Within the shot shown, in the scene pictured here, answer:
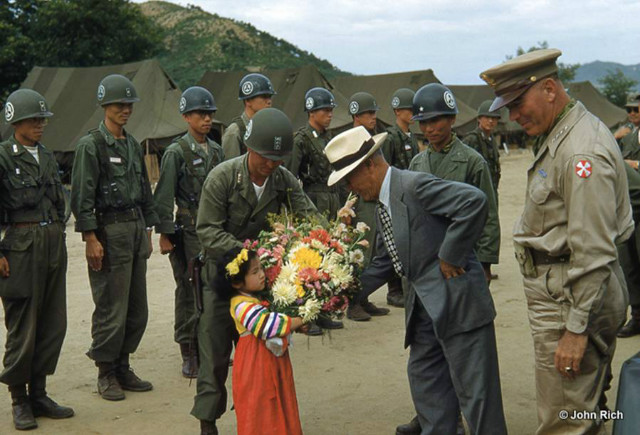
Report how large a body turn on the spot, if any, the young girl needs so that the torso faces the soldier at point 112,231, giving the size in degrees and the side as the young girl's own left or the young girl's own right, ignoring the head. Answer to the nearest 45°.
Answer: approximately 135° to the young girl's own left

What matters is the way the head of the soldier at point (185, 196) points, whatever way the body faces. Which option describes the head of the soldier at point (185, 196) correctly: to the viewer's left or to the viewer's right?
to the viewer's right

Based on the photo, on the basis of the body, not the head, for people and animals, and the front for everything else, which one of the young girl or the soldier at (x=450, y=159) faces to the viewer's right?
the young girl

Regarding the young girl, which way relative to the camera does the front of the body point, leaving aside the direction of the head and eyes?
to the viewer's right

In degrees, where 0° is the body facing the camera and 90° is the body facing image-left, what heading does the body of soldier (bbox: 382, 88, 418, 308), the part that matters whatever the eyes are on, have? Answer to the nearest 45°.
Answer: approximately 315°

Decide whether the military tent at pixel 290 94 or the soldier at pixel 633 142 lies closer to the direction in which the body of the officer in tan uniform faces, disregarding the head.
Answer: the military tent

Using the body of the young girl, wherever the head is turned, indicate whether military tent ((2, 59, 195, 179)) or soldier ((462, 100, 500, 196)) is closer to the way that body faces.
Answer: the soldier
